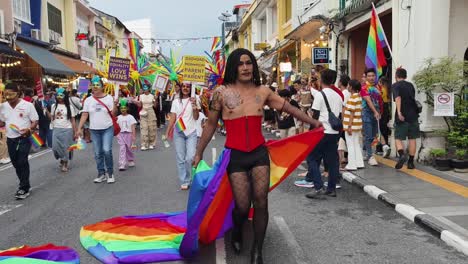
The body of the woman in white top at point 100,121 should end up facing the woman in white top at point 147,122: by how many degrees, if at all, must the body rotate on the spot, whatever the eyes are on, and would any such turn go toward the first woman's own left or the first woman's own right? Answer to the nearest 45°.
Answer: approximately 180°

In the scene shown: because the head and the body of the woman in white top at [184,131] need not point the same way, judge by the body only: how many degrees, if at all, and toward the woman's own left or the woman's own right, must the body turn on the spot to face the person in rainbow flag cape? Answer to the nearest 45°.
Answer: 0° — they already face them

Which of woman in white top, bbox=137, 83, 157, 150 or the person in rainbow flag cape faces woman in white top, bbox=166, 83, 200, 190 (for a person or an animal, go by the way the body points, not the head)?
woman in white top, bbox=137, 83, 157, 150

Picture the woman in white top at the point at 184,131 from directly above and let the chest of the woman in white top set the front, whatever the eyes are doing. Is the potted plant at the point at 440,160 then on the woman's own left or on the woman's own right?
on the woman's own left

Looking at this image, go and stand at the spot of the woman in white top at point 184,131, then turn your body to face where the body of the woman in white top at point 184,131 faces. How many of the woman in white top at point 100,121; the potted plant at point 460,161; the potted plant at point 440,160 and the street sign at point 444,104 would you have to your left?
3
